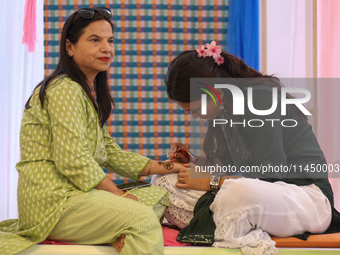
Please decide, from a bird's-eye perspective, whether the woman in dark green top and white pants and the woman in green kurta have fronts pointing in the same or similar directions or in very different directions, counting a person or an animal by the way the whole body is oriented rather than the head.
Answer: very different directions

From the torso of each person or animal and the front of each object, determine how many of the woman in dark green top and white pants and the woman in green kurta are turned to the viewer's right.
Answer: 1

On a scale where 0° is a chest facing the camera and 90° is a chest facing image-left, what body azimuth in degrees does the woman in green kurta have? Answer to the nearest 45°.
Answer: approximately 270°

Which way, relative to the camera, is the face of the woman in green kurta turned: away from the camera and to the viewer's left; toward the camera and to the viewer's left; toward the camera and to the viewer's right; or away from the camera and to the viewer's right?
toward the camera and to the viewer's right

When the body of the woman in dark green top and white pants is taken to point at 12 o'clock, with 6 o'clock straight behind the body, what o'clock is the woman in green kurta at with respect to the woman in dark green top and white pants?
The woman in green kurta is roughly at 11 o'clock from the woman in dark green top and white pants.

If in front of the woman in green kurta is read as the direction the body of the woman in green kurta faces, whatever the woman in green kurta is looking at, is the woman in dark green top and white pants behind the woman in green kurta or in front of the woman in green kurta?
in front

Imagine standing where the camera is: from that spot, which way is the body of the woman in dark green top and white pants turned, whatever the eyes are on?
to the viewer's left
